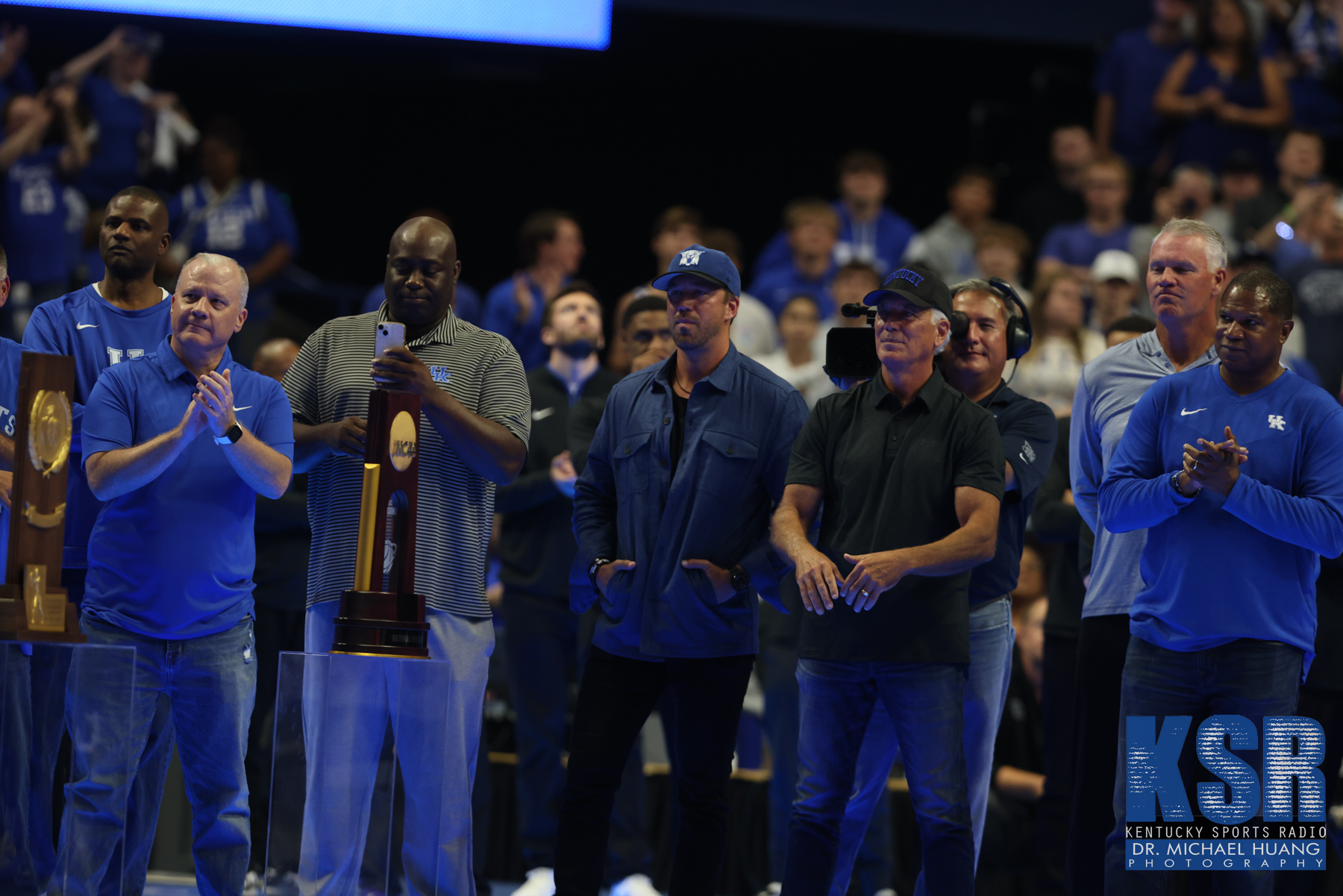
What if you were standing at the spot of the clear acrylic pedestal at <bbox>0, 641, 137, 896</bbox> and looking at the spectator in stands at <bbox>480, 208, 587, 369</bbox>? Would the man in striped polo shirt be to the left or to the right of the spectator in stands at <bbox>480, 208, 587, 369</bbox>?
right

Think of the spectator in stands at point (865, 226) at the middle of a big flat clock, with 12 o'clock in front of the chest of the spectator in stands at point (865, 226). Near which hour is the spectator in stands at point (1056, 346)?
the spectator in stands at point (1056, 346) is roughly at 11 o'clock from the spectator in stands at point (865, 226).

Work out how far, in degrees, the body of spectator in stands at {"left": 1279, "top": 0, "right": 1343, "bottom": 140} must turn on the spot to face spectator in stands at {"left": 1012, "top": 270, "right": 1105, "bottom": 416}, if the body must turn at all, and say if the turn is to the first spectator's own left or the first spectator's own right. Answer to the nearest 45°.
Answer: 0° — they already face them

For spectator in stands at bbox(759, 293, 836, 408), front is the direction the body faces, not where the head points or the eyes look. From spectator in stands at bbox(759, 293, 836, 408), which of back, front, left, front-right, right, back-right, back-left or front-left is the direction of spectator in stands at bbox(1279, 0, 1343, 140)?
back-left

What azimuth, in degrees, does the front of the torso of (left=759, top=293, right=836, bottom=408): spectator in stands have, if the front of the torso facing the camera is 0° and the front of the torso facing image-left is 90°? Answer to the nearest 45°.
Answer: approximately 0°

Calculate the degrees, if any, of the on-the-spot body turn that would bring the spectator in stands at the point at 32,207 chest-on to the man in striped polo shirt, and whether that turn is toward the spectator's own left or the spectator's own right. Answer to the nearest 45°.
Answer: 0° — they already face them
